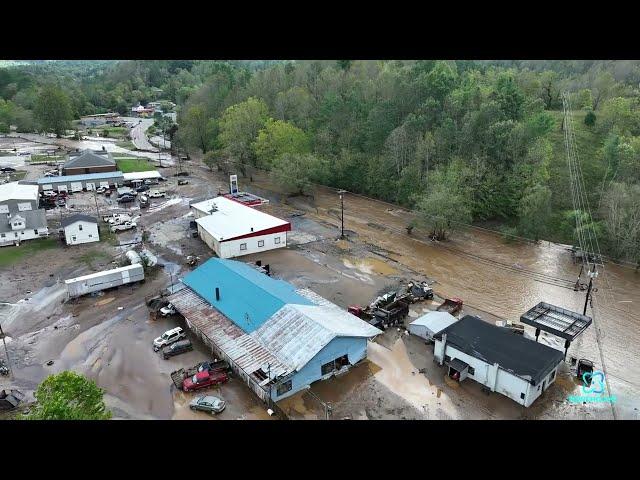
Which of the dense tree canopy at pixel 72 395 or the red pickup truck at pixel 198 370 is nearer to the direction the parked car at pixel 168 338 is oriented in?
the dense tree canopy

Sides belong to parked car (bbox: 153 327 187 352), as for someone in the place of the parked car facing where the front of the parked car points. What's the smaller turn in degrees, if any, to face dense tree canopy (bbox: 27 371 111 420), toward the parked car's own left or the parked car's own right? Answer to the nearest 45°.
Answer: approximately 45° to the parked car's own left
